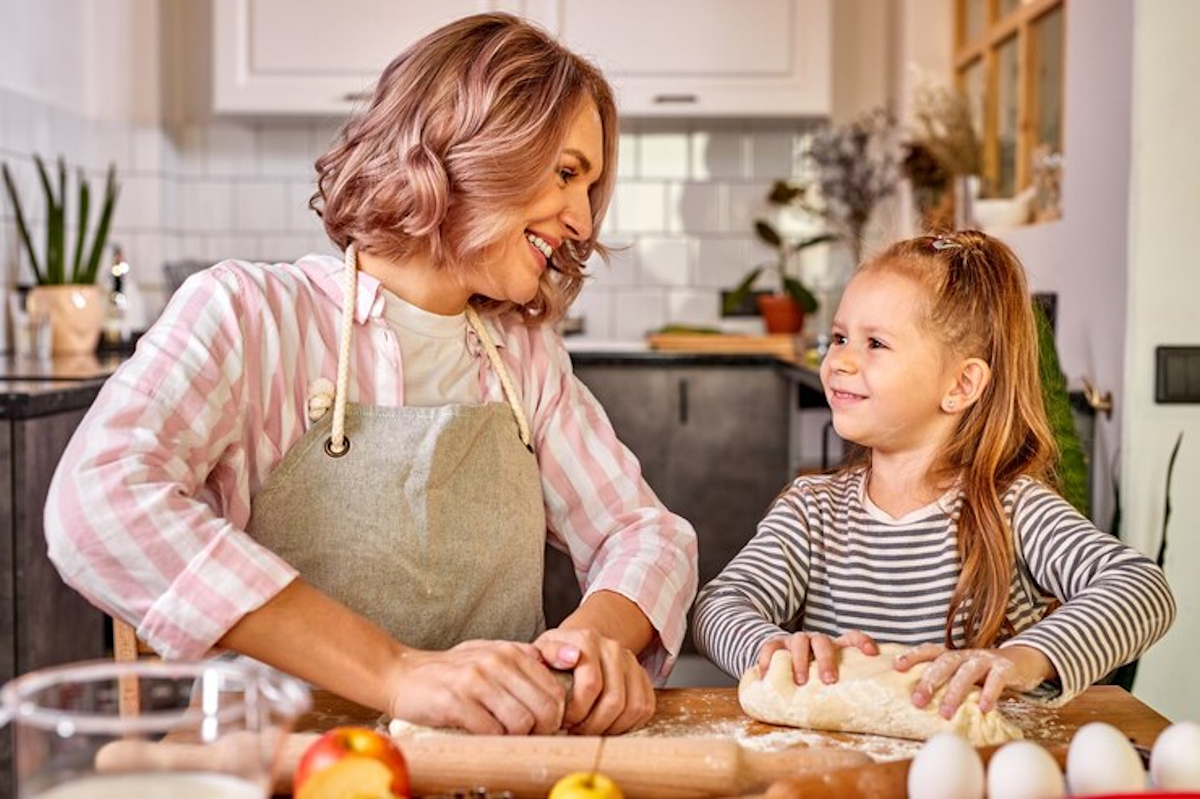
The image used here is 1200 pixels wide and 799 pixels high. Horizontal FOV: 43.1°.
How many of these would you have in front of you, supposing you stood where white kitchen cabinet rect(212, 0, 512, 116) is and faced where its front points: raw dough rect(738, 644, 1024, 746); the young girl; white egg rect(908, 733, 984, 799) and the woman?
4

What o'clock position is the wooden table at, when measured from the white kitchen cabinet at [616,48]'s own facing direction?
The wooden table is roughly at 12 o'clock from the white kitchen cabinet.

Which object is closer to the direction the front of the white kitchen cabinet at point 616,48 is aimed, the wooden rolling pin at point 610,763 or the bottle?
the wooden rolling pin

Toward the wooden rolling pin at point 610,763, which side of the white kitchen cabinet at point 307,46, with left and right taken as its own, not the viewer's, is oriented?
front

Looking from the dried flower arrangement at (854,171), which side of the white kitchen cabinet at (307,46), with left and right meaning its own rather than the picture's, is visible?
left

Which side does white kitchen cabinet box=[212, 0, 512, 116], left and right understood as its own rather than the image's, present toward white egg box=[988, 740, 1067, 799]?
front

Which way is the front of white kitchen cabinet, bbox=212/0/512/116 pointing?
toward the camera

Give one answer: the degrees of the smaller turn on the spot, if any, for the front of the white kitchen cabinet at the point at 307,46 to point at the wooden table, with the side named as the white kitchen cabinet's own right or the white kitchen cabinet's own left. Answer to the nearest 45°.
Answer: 0° — it already faces it

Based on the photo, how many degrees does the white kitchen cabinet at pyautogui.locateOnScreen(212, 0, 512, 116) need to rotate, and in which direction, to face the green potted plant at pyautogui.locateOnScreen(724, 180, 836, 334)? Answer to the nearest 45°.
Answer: approximately 90° to its left

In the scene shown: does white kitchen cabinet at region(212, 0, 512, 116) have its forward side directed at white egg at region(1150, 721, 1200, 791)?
yes

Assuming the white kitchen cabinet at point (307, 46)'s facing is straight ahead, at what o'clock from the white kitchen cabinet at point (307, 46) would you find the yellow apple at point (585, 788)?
The yellow apple is roughly at 12 o'clock from the white kitchen cabinet.

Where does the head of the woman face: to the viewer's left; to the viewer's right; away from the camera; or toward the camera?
to the viewer's right
